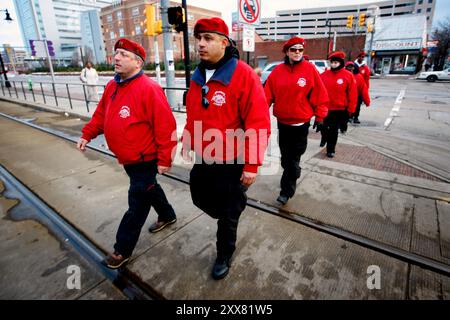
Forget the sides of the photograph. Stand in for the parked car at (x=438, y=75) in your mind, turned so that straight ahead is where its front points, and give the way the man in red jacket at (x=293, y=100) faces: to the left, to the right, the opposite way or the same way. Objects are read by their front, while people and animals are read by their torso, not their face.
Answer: to the left

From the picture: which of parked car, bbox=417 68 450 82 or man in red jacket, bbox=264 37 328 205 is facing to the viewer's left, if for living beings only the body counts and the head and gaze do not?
the parked car

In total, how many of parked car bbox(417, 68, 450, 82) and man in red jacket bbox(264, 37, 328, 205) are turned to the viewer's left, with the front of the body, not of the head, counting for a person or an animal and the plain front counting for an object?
1

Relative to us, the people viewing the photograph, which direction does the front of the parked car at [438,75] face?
facing to the left of the viewer

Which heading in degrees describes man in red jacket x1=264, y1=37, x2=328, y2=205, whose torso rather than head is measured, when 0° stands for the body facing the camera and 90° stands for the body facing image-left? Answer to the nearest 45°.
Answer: approximately 0°

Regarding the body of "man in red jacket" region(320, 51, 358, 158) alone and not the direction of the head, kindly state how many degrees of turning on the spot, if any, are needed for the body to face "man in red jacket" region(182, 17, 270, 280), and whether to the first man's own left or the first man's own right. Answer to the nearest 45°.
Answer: approximately 45° to the first man's own left

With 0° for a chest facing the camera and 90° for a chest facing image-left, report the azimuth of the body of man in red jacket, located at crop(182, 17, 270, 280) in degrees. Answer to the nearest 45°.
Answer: approximately 45°

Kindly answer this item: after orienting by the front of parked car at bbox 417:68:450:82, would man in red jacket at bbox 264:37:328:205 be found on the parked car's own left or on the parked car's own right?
on the parked car's own left
